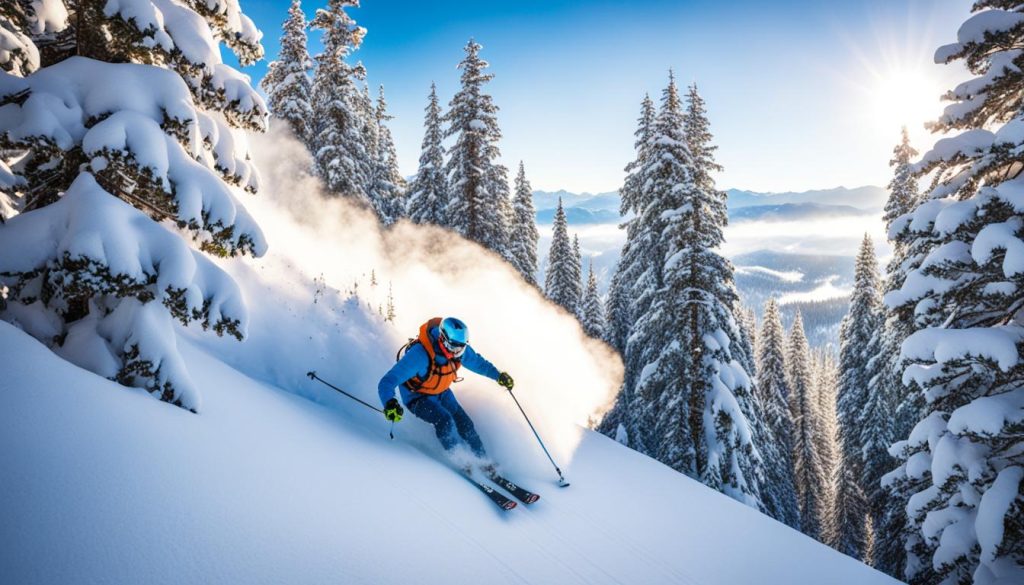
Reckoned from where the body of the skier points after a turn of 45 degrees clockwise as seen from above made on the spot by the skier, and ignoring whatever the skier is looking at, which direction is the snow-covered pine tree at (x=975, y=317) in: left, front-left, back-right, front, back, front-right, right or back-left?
left

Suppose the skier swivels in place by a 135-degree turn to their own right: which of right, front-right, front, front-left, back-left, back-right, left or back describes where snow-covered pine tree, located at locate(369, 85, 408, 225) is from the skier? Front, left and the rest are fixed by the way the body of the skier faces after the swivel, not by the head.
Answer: right

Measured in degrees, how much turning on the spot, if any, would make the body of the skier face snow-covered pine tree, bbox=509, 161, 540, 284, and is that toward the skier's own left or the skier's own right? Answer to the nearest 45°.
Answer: approximately 135° to the skier's own left

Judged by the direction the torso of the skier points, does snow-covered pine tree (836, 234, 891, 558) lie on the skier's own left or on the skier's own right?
on the skier's own left

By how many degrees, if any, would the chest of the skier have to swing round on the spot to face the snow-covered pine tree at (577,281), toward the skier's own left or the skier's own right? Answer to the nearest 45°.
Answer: approximately 135° to the skier's own left

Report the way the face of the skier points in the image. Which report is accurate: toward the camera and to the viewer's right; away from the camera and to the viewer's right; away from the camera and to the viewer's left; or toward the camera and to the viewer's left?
toward the camera and to the viewer's right

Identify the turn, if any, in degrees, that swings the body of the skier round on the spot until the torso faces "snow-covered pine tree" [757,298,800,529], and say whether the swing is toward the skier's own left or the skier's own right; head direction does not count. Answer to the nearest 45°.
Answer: approximately 90° to the skier's own left

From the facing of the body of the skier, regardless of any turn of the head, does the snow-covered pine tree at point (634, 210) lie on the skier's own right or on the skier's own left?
on the skier's own left

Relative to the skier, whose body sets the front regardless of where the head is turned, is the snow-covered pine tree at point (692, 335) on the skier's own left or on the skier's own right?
on the skier's own left

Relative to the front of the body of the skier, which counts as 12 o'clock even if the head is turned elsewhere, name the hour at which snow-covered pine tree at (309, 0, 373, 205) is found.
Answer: The snow-covered pine tree is roughly at 7 o'clock from the skier.
